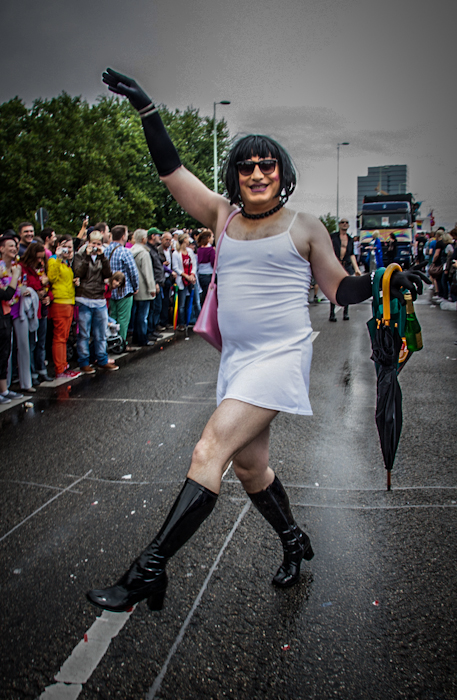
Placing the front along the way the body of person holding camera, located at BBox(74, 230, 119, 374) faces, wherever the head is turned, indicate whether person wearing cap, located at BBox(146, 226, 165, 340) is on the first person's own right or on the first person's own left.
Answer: on the first person's own left

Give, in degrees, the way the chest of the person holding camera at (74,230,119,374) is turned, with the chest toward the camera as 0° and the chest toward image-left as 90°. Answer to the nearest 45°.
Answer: approximately 315°

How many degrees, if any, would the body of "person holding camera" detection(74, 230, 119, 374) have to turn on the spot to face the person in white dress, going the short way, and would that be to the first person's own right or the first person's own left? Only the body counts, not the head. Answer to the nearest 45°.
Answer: approximately 45° to the first person's own right

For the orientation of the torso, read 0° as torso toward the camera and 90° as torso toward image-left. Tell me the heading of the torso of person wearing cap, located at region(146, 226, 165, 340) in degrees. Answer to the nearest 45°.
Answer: approximately 270°

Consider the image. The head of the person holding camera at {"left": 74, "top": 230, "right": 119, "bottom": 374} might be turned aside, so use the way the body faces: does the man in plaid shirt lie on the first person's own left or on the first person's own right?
on the first person's own left

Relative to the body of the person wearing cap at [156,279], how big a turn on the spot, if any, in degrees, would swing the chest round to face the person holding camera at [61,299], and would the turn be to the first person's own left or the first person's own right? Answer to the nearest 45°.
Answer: approximately 90° to the first person's own right

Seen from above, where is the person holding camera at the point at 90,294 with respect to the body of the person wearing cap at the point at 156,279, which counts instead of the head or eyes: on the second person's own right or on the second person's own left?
on the second person's own right

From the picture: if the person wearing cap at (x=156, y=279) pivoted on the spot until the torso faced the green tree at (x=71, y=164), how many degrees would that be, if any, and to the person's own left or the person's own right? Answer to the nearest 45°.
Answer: approximately 90° to the person's own left

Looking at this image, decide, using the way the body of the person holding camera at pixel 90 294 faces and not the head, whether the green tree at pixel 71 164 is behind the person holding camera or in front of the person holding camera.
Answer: behind
